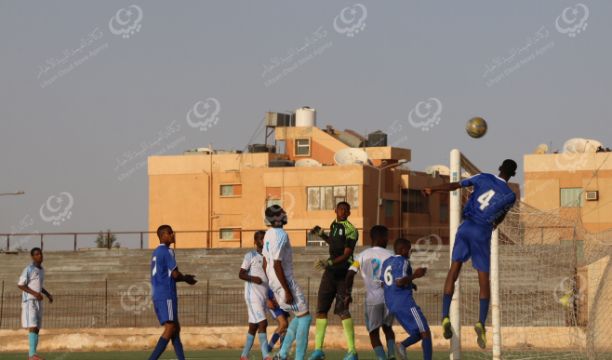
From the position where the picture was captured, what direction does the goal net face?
facing to the left of the viewer

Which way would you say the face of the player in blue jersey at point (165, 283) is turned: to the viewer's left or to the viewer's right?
to the viewer's right

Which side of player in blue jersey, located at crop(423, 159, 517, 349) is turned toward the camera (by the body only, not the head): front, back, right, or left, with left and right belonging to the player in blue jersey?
back

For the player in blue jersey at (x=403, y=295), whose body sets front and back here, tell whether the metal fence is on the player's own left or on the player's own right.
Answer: on the player's own left

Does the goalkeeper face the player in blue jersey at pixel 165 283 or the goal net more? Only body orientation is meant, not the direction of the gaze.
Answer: the player in blue jersey

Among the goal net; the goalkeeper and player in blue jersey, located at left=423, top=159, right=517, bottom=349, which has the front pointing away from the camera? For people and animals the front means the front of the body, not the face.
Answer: the player in blue jersey

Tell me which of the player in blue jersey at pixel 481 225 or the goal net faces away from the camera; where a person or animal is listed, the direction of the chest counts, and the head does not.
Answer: the player in blue jersey

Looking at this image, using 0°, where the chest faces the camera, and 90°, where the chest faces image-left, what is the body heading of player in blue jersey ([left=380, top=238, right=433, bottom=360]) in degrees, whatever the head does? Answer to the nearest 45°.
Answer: approximately 225°

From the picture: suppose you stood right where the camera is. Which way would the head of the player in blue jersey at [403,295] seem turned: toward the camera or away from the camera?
away from the camera
